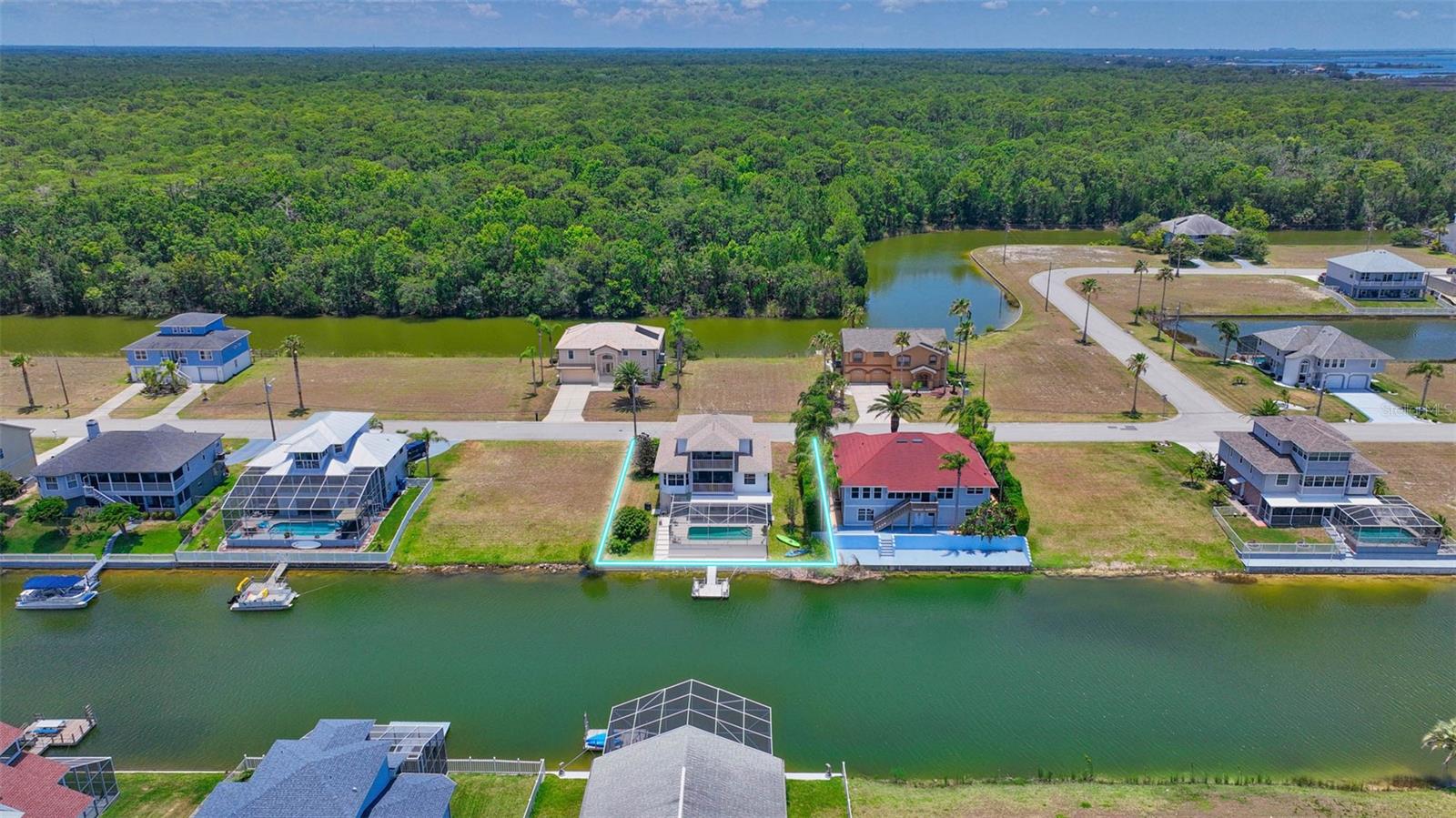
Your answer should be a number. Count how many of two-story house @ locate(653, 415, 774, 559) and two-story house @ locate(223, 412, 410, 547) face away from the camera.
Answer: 2

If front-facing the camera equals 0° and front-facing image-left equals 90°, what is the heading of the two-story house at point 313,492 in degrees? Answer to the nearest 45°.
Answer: approximately 180°

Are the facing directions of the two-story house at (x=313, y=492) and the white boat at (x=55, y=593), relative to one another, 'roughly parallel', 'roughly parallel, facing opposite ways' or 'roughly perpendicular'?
roughly perpendicular

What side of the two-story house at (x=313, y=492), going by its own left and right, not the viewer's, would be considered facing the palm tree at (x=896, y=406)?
right

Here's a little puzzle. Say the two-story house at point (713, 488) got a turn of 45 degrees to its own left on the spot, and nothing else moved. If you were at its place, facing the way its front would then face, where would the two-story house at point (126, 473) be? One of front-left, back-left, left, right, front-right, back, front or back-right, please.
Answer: front-left

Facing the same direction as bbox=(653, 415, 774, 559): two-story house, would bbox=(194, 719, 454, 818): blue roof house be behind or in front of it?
behind

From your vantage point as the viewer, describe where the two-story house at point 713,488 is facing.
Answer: facing away from the viewer

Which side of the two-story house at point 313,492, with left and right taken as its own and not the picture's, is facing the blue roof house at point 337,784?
back

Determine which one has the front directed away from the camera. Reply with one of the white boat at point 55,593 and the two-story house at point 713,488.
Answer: the two-story house
